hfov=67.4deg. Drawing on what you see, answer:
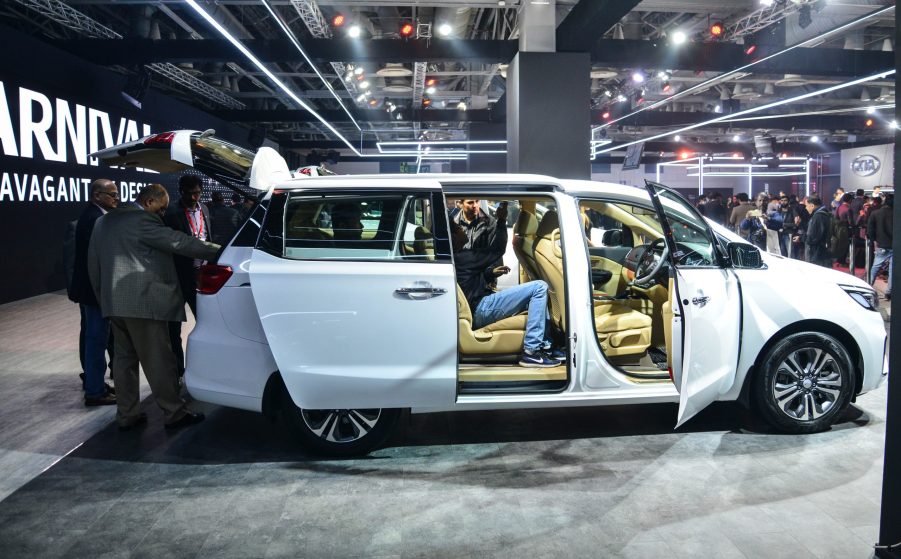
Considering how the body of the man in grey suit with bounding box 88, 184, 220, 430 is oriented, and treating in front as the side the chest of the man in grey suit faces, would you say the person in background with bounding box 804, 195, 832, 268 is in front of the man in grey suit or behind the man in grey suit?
in front

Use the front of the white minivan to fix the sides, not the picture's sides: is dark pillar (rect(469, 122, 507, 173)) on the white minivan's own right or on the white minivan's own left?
on the white minivan's own left

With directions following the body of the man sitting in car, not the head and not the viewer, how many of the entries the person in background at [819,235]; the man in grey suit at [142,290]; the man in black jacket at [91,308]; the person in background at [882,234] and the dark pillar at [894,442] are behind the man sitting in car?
2

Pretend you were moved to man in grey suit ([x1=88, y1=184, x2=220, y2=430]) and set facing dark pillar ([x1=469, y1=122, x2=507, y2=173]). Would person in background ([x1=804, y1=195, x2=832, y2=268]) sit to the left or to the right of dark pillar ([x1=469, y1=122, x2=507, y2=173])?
right

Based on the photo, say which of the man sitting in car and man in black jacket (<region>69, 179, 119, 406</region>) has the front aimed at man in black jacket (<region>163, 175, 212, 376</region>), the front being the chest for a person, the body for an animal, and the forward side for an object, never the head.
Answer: man in black jacket (<region>69, 179, 119, 406</region>)

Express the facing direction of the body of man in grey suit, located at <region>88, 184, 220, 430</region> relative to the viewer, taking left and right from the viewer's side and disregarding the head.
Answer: facing away from the viewer and to the right of the viewer

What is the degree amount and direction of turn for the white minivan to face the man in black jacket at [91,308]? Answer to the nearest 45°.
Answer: approximately 180°

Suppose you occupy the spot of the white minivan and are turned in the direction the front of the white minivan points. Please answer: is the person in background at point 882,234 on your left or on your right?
on your left

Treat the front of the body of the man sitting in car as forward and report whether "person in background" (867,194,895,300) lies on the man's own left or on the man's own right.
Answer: on the man's own left

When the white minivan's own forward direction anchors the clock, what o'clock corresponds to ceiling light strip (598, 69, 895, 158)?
The ceiling light strip is roughly at 10 o'clock from the white minivan.

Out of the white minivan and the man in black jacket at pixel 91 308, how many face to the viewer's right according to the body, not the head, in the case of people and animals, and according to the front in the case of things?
2

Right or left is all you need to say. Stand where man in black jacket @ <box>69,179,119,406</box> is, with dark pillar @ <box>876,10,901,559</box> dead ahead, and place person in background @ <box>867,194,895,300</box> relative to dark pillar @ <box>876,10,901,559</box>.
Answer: left

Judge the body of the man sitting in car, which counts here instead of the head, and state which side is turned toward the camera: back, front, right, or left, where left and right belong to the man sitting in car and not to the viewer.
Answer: right

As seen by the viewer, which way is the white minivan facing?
to the viewer's right

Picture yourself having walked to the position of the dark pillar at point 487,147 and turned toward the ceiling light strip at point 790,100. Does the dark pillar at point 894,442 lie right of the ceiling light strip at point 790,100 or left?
right

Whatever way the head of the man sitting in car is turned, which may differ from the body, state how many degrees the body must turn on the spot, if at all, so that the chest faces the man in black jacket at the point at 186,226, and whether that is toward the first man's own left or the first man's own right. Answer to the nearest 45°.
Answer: approximately 180°
